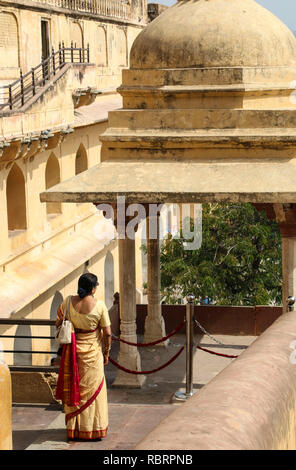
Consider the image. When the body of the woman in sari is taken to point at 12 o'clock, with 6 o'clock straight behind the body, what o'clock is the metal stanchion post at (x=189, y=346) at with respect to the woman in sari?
The metal stanchion post is roughly at 1 o'clock from the woman in sari.

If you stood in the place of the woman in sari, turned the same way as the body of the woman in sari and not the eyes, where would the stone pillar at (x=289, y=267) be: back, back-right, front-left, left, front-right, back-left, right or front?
front-right

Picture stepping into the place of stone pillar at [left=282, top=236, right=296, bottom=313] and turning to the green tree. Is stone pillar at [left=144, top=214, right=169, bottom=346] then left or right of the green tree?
left

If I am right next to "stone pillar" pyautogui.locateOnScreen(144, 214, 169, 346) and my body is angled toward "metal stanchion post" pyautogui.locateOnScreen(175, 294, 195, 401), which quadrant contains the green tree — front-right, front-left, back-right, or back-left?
back-left

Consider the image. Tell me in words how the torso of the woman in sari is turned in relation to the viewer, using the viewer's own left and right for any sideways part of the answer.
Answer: facing away from the viewer

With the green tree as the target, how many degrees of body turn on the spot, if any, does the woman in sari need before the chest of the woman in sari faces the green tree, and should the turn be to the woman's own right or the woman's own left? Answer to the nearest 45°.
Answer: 0° — they already face it
